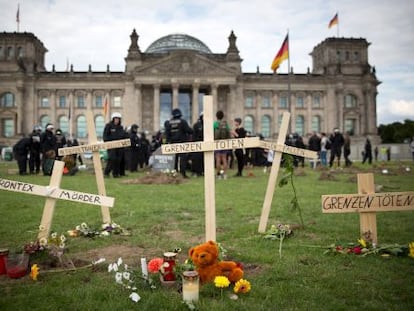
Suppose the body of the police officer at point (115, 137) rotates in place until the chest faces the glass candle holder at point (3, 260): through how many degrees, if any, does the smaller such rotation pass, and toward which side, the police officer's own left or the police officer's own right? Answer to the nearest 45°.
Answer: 0° — they already face it

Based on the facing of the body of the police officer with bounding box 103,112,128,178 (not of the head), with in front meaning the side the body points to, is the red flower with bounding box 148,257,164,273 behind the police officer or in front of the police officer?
in front

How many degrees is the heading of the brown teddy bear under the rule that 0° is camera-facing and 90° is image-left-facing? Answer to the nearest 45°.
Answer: approximately 45°

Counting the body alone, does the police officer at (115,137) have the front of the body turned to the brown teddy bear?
yes

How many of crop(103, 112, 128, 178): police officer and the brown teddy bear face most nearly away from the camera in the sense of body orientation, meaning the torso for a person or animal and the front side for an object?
0

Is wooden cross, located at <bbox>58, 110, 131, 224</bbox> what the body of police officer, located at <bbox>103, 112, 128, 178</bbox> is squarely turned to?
yes

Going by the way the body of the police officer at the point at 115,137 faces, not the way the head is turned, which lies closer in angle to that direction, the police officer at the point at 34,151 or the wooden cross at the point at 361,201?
the wooden cross

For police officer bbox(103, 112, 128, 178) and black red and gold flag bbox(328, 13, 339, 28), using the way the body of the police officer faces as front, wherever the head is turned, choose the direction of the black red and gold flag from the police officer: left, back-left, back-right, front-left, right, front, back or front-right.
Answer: back-left
